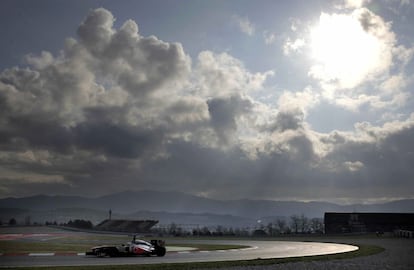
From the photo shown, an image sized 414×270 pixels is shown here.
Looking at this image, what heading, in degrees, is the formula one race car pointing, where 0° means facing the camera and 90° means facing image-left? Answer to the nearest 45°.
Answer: approximately 90°
